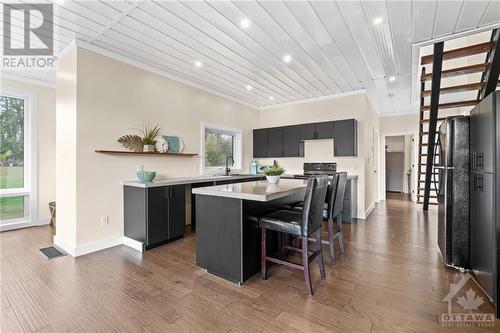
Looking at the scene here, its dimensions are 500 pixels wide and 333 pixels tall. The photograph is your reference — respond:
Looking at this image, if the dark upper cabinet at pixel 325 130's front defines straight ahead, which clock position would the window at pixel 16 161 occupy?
The window is roughly at 2 o'clock from the dark upper cabinet.

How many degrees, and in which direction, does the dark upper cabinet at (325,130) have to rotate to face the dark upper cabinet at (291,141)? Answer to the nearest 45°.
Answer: approximately 90° to its right

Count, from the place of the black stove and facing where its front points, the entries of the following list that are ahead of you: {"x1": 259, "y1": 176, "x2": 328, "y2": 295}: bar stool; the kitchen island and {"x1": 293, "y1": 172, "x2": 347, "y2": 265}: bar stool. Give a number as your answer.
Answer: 3

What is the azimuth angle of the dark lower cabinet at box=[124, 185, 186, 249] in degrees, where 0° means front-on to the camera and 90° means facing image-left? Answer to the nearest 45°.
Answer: approximately 315°

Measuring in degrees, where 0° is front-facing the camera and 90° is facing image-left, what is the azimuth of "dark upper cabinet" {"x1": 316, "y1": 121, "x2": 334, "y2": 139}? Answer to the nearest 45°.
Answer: approximately 0°

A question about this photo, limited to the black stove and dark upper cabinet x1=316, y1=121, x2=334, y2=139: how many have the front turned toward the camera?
2

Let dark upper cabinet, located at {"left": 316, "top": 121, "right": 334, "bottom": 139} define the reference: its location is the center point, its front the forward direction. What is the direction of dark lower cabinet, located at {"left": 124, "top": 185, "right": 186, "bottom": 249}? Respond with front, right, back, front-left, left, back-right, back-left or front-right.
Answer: front-right

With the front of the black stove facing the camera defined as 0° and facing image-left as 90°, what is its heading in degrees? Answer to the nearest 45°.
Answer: approximately 0°
